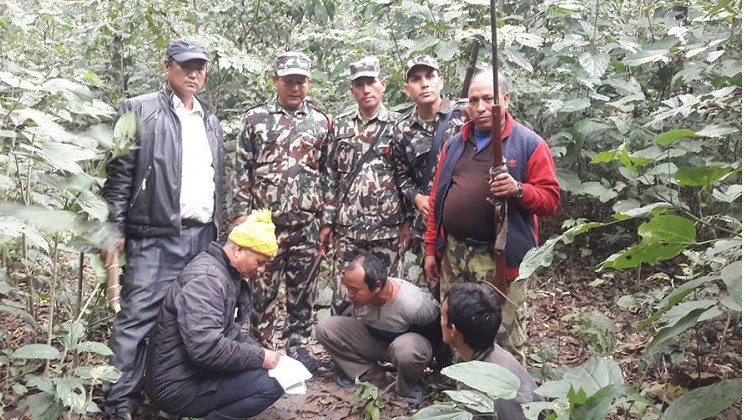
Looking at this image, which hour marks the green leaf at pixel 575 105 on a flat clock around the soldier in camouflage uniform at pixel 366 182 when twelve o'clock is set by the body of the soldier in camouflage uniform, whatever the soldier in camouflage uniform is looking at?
The green leaf is roughly at 8 o'clock from the soldier in camouflage uniform.

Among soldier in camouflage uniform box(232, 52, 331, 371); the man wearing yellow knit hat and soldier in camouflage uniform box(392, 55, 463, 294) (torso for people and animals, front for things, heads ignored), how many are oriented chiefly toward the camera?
2

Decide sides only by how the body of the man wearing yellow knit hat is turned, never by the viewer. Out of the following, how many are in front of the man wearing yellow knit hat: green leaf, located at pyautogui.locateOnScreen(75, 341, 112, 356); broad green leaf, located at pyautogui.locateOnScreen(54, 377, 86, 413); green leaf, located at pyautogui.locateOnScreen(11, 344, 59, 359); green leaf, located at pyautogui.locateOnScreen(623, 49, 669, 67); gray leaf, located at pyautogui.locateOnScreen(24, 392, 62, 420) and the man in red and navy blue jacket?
2

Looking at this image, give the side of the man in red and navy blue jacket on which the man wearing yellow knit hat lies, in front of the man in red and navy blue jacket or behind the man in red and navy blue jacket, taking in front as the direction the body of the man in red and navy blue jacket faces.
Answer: in front

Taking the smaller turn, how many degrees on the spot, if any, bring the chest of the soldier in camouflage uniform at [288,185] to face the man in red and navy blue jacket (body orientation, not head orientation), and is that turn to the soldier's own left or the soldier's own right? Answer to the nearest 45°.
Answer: approximately 45° to the soldier's own left

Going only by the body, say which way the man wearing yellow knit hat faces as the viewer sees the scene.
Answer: to the viewer's right

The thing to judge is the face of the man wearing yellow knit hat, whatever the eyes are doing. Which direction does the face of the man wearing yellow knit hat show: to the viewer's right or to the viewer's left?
to the viewer's right

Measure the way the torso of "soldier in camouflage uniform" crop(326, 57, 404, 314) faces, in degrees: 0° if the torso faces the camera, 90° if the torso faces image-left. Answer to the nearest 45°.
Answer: approximately 0°

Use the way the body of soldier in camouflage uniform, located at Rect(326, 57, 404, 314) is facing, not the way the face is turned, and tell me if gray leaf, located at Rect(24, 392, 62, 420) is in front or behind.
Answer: in front

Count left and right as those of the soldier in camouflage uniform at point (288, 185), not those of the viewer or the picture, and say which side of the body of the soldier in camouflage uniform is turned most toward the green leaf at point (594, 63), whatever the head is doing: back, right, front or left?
left
